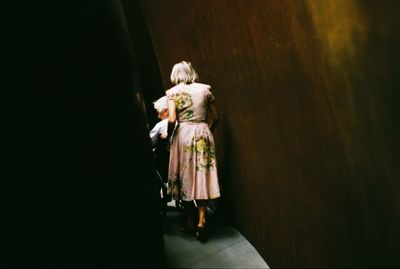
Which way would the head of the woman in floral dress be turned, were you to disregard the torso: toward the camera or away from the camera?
away from the camera

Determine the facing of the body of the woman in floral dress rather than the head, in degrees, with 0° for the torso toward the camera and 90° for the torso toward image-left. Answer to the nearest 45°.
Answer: approximately 180°
